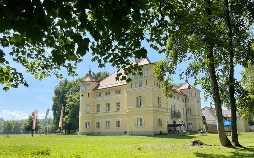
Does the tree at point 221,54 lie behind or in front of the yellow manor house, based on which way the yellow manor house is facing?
in front

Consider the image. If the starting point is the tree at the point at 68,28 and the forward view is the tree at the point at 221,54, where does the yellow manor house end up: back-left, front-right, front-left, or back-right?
front-left

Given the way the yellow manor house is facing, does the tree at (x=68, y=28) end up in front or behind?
in front

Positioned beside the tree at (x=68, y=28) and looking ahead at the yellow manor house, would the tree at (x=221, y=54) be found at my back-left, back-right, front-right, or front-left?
front-right
